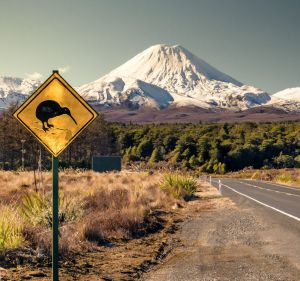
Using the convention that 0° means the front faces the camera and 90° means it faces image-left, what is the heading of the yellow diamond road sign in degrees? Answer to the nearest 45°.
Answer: approximately 0°

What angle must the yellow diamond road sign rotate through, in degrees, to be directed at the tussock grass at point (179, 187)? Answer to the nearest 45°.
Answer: approximately 180°

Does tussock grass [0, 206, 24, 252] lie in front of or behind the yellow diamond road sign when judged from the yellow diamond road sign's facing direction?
behind

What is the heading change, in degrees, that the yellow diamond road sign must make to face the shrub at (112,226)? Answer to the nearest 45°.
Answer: approximately 180°
